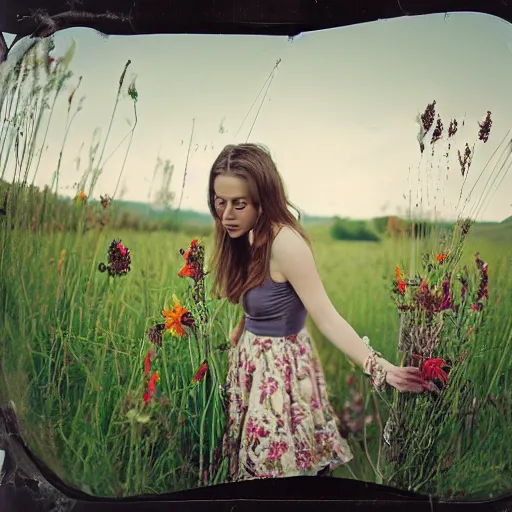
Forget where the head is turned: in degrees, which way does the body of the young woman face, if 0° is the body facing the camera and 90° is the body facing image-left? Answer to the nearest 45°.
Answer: approximately 45°

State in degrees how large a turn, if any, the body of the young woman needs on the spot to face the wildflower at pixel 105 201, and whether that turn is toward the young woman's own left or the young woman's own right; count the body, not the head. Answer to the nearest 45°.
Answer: approximately 45° to the young woman's own right

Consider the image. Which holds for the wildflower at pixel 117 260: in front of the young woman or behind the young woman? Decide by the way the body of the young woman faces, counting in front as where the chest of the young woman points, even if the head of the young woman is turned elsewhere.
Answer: in front

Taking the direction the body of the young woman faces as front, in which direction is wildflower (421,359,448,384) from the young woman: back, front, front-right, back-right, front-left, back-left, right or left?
back-left

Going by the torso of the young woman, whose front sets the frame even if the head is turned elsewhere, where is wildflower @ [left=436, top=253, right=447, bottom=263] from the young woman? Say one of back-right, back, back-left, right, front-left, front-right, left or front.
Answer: back-left
